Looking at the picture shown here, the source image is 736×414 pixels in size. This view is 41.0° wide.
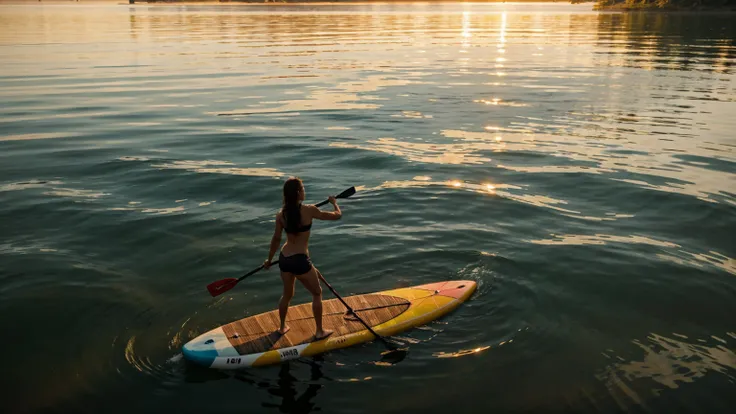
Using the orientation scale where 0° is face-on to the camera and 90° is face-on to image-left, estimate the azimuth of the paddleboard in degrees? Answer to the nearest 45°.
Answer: approximately 225°

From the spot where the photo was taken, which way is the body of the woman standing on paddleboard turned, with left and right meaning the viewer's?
facing away from the viewer and to the right of the viewer
